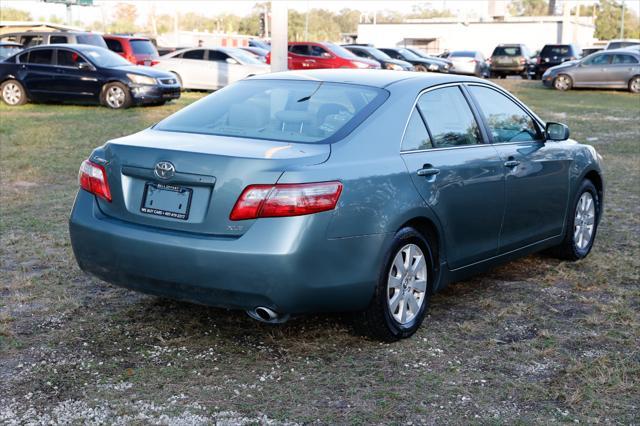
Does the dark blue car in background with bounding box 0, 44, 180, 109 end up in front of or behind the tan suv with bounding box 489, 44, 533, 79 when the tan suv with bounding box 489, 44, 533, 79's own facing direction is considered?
behind

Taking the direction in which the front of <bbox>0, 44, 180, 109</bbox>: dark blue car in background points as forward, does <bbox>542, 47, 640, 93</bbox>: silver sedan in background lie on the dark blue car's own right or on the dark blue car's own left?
on the dark blue car's own left

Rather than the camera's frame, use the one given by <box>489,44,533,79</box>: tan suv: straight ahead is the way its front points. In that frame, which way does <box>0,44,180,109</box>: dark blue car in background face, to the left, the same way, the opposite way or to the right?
to the right

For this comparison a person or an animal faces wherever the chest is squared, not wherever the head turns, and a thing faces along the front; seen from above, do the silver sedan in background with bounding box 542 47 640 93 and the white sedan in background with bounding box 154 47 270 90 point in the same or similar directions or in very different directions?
very different directions

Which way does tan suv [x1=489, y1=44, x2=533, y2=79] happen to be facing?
away from the camera

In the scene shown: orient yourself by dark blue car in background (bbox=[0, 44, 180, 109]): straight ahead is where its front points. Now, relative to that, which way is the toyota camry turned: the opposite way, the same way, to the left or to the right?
to the left

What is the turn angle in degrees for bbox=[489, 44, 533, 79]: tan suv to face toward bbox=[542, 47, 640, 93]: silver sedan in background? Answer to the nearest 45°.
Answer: approximately 180°

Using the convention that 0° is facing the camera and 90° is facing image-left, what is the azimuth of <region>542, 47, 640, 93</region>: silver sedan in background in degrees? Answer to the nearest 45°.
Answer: approximately 90°

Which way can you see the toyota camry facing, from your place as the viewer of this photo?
facing away from the viewer and to the right of the viewer

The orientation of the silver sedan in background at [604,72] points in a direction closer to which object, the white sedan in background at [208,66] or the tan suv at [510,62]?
the white sedan in background

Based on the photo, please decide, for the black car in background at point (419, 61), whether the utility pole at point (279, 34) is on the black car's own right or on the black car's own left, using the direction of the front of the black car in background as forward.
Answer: on the black car's own right
